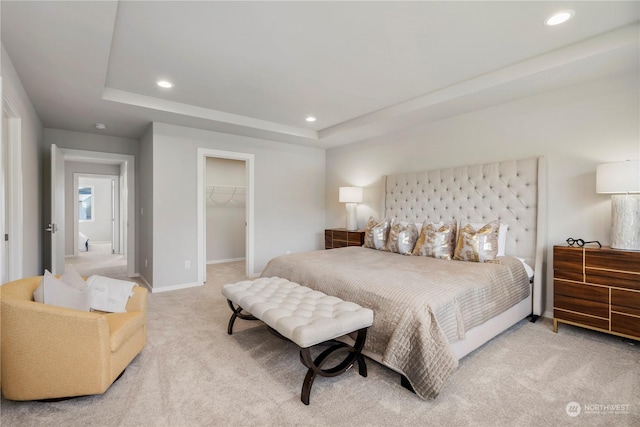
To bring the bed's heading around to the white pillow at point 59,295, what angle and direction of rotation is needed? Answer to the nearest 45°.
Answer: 0° — it already faces it

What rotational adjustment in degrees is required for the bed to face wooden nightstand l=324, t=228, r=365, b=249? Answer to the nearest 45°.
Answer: approximately 90° to its right

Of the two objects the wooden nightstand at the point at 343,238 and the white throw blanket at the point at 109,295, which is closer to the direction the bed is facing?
the white throw blanket

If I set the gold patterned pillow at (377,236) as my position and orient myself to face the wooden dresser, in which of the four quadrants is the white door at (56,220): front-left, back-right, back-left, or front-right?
back-right

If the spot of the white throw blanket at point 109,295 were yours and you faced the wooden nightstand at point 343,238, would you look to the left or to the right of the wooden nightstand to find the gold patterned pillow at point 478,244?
right

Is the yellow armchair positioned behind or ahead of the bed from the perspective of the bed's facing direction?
ahead

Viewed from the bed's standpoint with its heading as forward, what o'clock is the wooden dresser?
The wooden dresser is roughly at 7 o'clock from the bed.

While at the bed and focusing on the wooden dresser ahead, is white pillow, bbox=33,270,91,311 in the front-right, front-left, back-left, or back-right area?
back-right

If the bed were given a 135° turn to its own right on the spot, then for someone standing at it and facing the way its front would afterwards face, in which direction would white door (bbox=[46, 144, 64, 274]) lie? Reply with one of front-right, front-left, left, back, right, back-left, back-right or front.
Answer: left

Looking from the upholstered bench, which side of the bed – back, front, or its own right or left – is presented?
front

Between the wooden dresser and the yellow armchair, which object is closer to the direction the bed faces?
the yellow armchair

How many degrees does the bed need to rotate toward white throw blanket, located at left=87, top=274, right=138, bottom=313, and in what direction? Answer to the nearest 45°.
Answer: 0° — it already faces it

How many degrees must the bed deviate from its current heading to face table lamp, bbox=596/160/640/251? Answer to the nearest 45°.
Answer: approximately 135° to its left

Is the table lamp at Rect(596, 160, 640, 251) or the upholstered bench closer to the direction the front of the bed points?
the upholstered bench

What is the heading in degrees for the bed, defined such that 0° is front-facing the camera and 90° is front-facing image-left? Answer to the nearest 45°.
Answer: approximately 45°
